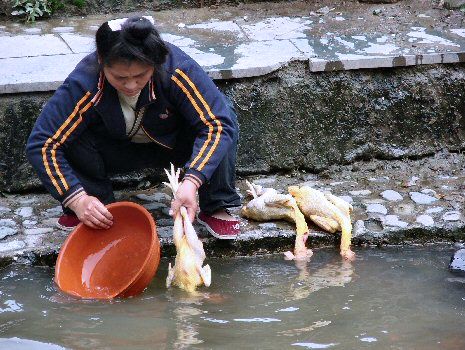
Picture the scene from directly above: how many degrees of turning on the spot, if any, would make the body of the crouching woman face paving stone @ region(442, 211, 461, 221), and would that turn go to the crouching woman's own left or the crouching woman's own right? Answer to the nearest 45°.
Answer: approximately 90° to the crouching woman's own left

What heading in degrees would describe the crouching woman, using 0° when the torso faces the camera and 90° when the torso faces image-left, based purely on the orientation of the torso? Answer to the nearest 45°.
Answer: approximately 0°

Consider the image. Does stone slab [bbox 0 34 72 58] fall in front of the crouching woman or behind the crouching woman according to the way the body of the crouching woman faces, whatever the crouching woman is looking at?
behind

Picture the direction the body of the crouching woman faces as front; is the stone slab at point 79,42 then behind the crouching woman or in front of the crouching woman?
behind

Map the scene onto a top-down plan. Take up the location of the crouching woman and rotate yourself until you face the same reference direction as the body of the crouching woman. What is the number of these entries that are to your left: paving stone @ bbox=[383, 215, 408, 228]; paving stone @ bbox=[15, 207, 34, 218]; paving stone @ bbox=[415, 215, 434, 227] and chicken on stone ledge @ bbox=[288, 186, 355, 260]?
3

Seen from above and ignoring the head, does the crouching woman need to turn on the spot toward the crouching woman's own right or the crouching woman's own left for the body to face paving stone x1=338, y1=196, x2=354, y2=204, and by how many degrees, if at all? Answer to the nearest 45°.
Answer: approximately 90° to the crouching woman's own left

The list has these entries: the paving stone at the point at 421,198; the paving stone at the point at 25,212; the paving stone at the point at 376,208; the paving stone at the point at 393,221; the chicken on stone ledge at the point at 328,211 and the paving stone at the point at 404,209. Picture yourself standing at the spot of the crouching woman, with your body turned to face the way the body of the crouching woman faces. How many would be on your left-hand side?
5

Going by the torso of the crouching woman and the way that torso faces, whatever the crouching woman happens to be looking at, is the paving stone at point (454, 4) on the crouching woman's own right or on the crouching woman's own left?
on the crouching woman's own left

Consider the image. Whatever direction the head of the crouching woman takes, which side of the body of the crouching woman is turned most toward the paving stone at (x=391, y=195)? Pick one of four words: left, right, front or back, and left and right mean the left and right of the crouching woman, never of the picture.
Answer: left

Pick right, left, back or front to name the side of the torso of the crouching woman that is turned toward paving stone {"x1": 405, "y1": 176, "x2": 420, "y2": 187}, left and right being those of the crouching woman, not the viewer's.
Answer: left
